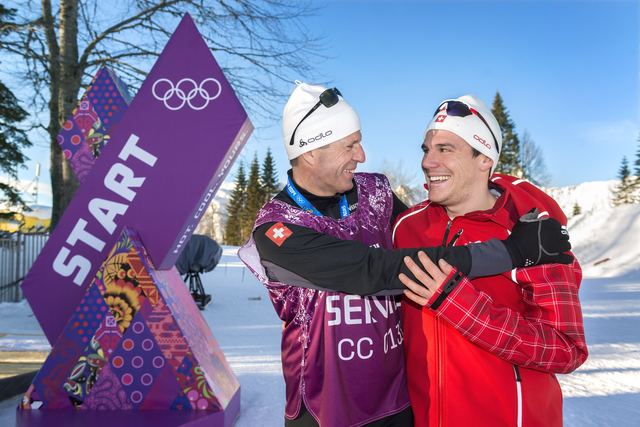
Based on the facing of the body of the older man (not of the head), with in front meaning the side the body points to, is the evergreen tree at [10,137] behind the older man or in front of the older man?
behind

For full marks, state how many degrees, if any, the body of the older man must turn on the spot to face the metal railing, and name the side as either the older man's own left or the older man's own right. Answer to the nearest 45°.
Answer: approximately 180°

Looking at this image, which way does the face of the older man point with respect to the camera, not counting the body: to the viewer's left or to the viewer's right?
to the viewer's right

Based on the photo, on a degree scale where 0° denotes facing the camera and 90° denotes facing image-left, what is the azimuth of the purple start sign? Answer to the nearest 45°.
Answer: approximately 0°

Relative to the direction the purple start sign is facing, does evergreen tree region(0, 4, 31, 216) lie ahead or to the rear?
to the rear

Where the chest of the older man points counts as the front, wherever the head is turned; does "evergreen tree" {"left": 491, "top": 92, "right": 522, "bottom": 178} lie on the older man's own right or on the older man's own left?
on the older man's own left
